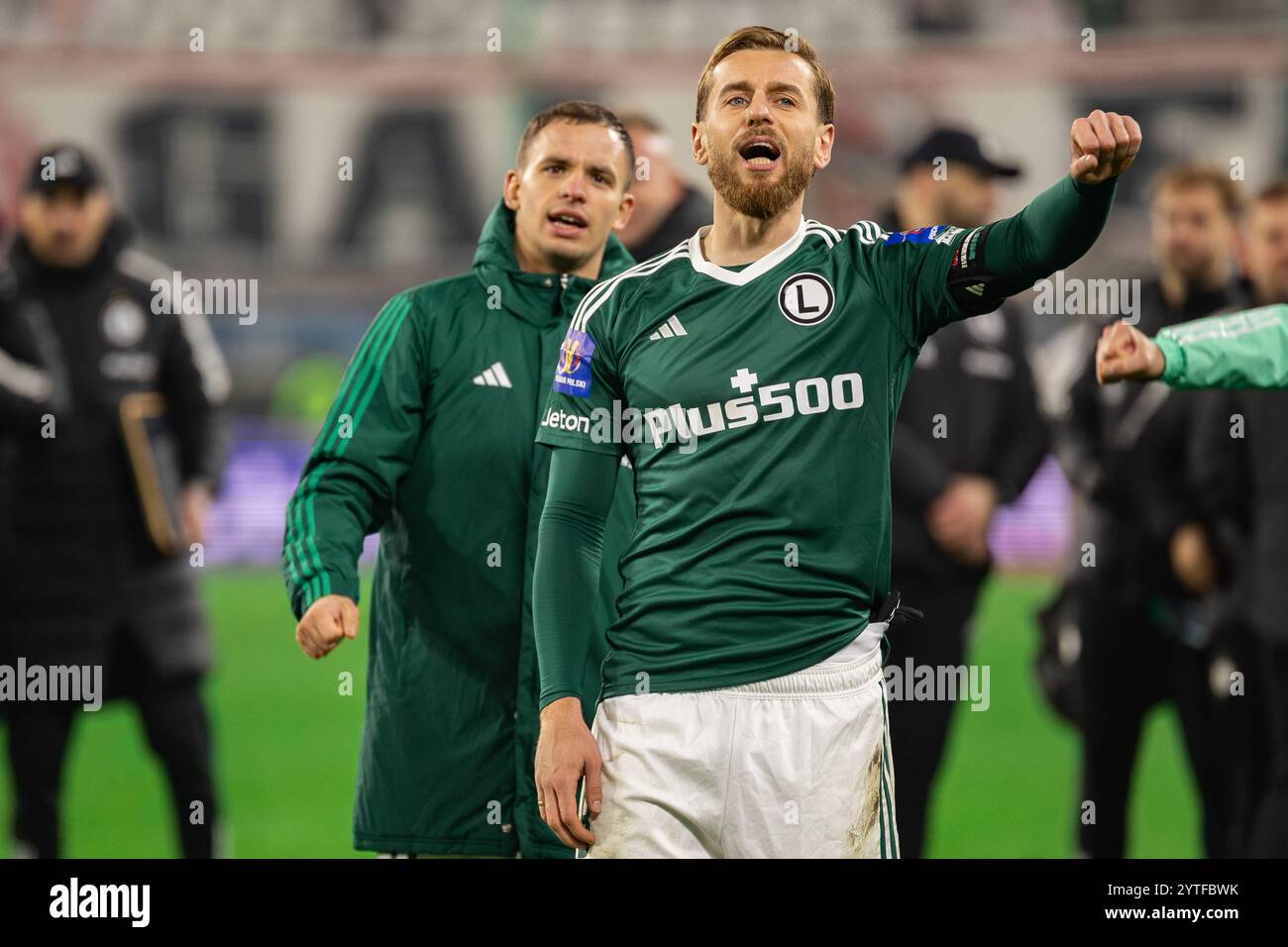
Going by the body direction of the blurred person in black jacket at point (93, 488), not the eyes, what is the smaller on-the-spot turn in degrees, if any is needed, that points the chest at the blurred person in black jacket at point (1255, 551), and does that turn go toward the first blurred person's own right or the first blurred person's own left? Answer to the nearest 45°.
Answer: approximately 45° to the first blurred person's own left

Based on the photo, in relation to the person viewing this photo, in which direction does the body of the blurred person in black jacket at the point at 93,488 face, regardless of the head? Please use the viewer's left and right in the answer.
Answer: facing the viewer

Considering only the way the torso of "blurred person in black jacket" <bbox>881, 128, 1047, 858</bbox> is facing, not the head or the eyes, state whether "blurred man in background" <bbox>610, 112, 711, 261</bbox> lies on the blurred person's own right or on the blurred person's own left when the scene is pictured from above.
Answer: on the blurred person's own right

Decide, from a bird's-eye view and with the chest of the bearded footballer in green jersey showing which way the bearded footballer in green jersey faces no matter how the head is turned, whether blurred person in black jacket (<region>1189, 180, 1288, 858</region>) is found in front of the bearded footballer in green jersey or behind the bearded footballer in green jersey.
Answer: behind

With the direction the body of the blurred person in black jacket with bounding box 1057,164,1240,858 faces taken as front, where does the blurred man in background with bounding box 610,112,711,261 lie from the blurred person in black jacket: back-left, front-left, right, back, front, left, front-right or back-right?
front-right

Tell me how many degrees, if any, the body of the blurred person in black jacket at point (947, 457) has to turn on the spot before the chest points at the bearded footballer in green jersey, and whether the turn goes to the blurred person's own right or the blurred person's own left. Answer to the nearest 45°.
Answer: approximately 45° to the blurred person's own right

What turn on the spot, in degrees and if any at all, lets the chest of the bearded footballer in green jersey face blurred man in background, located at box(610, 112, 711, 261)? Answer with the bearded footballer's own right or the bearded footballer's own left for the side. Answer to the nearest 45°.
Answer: approximately 180°

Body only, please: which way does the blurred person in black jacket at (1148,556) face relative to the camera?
toward the camera

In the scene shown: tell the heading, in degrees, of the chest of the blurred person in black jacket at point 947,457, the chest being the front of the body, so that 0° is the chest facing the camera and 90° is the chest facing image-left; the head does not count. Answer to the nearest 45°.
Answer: approximately 315°
